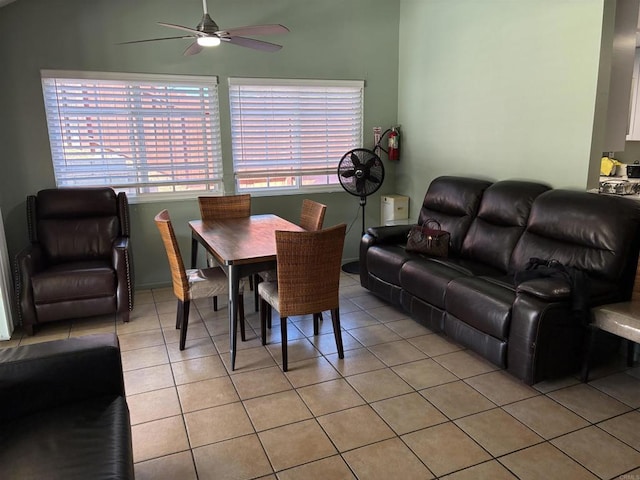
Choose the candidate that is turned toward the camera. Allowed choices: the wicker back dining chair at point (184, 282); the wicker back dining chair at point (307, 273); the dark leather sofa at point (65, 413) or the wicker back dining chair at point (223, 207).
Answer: the wicker back dining chair at point (223, 207)

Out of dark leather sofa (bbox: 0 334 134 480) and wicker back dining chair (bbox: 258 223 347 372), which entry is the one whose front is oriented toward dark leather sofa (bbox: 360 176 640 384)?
the dark leather sofa (bbox: 0 334 134 480)

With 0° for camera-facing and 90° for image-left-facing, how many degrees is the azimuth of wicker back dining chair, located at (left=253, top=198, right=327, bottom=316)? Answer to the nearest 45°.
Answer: approximately 45°

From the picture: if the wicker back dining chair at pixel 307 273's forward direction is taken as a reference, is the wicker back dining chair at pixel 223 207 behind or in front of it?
in front

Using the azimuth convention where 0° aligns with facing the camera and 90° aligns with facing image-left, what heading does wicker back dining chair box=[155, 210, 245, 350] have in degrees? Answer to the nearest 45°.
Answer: approximately 270°

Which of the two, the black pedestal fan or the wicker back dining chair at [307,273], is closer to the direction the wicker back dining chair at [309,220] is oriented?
the wicker back dining chair

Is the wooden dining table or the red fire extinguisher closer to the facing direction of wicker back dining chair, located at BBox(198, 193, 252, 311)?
the wooden dining table

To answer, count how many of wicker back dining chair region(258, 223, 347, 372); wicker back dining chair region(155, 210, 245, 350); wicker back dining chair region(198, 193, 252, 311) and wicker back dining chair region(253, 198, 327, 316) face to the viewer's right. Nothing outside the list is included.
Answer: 1

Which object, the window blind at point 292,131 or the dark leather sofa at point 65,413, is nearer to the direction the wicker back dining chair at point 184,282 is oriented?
the window blind

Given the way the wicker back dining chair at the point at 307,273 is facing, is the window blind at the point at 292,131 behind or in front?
in front

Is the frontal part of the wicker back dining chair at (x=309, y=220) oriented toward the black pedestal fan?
no

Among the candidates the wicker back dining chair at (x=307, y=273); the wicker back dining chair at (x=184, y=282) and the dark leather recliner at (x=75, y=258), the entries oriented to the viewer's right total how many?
1

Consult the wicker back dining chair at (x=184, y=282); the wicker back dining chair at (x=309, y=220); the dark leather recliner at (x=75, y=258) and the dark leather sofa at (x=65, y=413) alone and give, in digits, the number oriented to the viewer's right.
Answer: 2

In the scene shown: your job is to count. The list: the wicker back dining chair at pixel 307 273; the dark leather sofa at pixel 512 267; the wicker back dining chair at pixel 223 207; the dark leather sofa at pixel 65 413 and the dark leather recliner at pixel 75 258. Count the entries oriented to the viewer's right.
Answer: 1

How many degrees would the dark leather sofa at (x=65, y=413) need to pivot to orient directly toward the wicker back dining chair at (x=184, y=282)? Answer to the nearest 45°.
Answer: approximately 45° to its left

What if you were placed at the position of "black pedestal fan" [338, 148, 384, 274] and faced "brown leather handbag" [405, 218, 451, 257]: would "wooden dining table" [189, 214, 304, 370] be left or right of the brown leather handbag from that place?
right

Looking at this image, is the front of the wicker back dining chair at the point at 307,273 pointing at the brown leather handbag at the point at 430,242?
no

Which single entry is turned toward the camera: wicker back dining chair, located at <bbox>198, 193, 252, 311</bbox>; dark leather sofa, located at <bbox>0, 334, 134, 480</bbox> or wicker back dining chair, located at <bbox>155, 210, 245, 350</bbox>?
wicker back dining chair, located at <bbox>198, 193, 252, 311</bbox>

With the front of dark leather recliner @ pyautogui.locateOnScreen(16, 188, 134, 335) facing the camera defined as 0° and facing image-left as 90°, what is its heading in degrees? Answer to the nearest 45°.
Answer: approximately 0°

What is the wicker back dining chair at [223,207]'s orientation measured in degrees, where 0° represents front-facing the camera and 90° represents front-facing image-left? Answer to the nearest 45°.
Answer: approximately 0°

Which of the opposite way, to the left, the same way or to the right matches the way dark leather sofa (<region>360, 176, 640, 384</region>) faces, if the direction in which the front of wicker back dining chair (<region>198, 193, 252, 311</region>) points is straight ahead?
to the right
